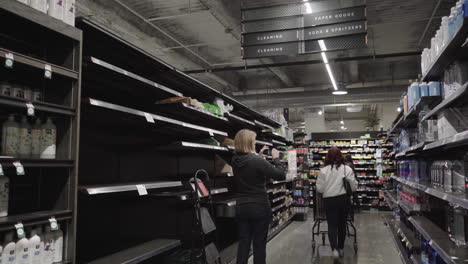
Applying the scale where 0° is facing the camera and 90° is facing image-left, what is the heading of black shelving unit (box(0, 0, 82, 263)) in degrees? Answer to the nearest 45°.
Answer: approximately 315°

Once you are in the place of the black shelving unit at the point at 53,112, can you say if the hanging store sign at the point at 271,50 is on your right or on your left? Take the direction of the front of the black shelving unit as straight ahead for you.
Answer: on your left

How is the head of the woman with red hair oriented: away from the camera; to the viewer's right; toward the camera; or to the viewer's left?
away from the camera

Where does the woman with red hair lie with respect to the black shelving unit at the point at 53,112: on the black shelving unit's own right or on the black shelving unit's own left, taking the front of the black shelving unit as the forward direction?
on the black shelving unit's own left

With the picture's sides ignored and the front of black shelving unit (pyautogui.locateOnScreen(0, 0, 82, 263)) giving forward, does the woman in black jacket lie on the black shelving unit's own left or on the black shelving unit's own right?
on the black shelving unit's own left
